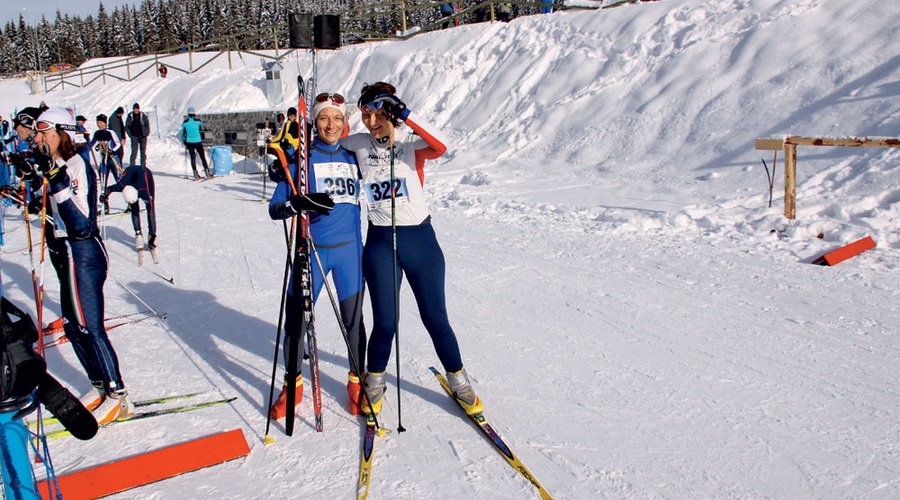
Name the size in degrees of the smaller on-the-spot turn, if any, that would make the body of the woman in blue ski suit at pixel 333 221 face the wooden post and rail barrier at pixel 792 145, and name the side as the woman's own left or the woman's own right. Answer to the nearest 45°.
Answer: approximately 135° to the woman's own left

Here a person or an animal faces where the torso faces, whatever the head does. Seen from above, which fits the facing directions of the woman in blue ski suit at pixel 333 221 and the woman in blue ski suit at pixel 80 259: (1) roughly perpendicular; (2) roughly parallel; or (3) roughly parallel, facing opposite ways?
roughly perpendicular

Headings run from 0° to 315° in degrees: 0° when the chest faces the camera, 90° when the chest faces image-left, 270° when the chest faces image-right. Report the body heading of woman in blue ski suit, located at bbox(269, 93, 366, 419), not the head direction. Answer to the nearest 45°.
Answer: approximately 0°

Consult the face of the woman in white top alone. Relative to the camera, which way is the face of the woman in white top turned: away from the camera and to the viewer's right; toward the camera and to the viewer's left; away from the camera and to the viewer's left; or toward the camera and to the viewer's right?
toward the camera and to the viewer's left

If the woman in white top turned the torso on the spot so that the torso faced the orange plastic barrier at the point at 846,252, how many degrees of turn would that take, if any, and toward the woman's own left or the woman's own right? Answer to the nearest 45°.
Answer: approximately 135° to the woman's own left

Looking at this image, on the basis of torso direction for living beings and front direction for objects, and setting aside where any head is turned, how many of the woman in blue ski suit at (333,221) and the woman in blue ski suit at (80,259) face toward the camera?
1

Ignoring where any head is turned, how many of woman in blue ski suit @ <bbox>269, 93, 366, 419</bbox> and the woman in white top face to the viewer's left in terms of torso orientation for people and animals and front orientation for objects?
0

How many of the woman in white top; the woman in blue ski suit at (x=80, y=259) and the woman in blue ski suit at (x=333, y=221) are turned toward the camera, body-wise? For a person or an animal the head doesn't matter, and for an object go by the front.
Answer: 2
